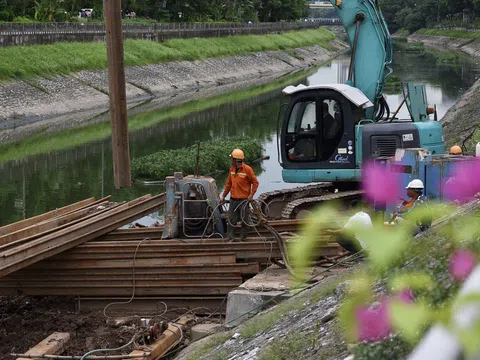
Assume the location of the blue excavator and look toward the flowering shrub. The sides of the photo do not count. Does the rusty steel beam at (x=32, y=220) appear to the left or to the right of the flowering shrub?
right

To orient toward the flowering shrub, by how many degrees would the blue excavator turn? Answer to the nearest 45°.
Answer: approximately 90° to its left

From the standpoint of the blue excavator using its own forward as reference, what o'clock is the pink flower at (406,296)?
The pink flower is roughly at 9 o'clock from the blue excavator.

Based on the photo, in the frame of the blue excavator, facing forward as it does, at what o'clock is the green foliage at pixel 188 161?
The green foliage is roughly at 2 o'clock from the blue excavator.

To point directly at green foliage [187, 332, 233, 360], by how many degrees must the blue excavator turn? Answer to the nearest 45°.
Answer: approximately 90° to its left

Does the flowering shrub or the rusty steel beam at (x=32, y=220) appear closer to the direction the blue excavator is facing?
the rusty steel beam

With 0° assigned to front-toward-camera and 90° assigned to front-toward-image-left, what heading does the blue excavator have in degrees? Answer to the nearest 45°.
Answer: approximately 90°

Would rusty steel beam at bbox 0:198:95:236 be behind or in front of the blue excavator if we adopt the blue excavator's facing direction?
in front
